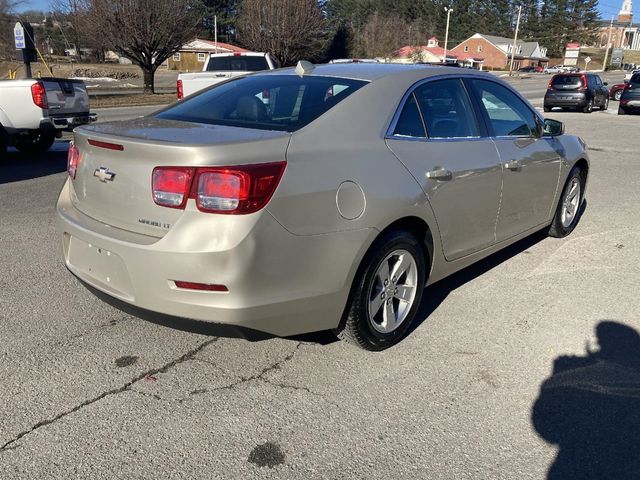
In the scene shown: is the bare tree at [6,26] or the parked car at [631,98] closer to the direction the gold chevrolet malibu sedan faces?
the parked car

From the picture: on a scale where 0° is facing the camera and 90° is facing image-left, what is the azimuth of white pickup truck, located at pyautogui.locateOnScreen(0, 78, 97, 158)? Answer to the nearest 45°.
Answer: approximately 135°

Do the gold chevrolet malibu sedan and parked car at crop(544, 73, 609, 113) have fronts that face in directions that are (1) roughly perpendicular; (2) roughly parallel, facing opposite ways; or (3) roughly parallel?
roughly parallel

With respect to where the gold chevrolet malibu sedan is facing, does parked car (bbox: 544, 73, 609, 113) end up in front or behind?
in front

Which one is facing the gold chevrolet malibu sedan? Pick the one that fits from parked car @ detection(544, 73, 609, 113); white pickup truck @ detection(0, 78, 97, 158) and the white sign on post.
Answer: the white sign on post

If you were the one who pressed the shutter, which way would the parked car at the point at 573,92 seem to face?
facing away from the viewer and to the right of the viewer

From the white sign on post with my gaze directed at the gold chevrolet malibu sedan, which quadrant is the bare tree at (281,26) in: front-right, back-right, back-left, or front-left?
back-left

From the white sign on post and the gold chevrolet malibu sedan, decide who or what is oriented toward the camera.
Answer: the white sign on post

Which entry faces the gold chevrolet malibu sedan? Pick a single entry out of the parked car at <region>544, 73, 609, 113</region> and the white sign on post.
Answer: the white sign on post

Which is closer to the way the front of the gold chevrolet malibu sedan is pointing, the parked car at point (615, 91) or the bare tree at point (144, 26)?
the parked car

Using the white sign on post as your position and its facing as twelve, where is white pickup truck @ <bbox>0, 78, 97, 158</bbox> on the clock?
The white pickup truck is roughly at 12 o'clock from the white sign on post.

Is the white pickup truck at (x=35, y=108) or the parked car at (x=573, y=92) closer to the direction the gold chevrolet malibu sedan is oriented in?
the parked car

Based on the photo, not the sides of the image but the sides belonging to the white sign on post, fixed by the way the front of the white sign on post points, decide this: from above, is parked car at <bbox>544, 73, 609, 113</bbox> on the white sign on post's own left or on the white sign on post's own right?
on the white sign on post's own left

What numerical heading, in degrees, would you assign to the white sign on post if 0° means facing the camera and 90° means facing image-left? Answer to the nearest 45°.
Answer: approximately 0°

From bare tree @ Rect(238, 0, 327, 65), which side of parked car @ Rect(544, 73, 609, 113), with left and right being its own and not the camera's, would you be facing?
left

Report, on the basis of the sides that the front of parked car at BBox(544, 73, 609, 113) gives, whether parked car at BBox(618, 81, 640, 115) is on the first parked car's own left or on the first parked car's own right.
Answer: on the first parked car's own right

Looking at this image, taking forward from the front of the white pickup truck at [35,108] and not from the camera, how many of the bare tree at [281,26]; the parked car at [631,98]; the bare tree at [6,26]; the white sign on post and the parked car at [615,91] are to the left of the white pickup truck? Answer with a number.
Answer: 0
